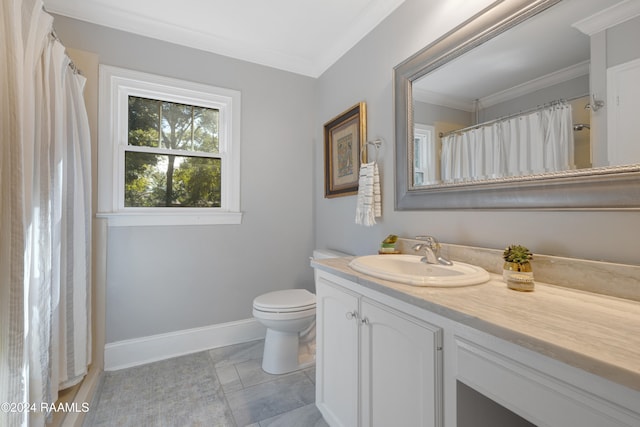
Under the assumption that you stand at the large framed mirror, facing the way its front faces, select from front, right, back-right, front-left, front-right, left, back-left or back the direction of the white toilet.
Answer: front-right

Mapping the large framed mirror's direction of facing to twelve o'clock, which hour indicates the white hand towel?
The white hand towel is roughly at 2 o'clock from the large framed mirror.

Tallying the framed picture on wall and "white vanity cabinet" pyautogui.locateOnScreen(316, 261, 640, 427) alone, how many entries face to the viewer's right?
0

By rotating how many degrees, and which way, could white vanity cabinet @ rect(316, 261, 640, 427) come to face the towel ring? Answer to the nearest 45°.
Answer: approximately 90° to its right

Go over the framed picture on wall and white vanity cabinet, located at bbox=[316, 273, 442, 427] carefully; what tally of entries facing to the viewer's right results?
0

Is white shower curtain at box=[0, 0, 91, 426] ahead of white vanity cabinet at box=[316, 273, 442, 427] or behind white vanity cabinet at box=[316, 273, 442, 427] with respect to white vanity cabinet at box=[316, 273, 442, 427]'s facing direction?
ahead

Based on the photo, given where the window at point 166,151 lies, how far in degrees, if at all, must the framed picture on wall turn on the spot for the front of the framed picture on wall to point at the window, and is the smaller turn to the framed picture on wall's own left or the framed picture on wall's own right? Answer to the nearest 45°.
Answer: approximately 45° to the framed picture on wall's own right

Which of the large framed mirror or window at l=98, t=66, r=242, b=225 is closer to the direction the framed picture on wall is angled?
the window

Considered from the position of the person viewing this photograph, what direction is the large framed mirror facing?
facing the viewer and to the left of the viewer

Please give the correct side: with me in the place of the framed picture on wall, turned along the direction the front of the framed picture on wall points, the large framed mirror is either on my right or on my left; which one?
on my left

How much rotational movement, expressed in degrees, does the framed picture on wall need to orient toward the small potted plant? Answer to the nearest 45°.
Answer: approximately 90° to its left
